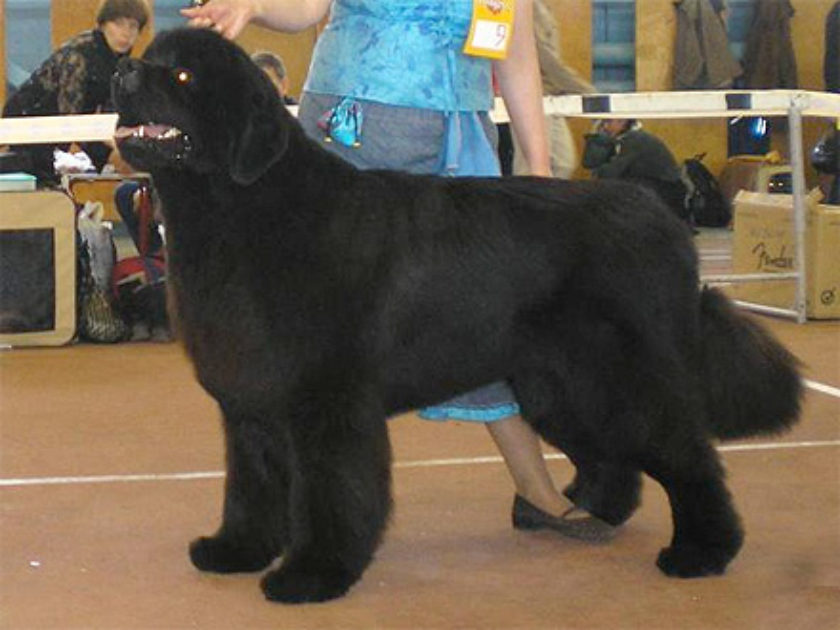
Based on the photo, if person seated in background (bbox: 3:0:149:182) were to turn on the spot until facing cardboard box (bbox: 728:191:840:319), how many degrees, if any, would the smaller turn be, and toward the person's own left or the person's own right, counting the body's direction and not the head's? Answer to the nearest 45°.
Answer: approximately 45° to the person's own left

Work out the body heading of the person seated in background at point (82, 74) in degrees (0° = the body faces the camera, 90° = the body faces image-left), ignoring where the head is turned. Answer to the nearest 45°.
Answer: approximately 315°

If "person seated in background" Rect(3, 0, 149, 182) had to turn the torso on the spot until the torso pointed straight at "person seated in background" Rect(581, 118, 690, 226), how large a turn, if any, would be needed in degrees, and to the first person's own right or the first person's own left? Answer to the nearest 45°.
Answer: approximately 90° to the first person's own left
